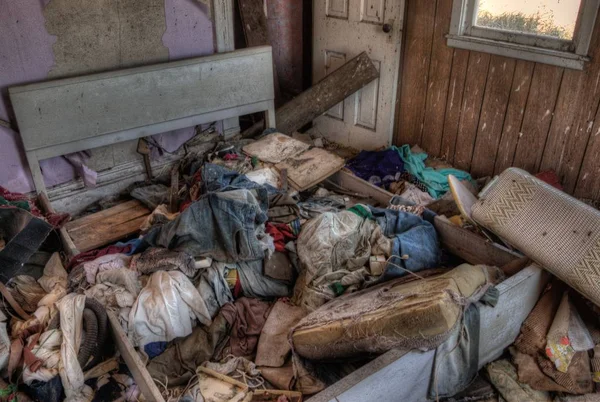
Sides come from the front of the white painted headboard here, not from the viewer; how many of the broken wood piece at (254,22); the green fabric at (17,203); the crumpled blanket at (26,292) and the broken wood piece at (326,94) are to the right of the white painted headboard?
2

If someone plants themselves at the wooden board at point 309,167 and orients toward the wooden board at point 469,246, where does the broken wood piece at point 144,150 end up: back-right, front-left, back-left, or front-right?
back-right

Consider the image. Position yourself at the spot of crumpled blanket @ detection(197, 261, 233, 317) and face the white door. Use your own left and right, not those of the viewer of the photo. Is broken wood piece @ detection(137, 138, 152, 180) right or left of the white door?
left

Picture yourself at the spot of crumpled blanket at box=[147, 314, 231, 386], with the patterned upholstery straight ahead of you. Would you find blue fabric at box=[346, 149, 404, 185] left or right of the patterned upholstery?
left

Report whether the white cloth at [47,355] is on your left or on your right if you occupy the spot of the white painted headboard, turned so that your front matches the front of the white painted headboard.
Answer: on your right

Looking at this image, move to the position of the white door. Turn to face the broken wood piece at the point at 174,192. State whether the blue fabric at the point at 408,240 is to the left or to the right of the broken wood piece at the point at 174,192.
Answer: left

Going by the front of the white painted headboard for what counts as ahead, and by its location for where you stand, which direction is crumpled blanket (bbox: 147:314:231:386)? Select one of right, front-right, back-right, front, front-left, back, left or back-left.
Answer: front-right

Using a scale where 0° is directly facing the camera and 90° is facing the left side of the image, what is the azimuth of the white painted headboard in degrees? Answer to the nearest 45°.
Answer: approximately 315°

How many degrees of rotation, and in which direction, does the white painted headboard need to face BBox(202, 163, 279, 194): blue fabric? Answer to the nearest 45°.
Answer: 0° — it already faces it

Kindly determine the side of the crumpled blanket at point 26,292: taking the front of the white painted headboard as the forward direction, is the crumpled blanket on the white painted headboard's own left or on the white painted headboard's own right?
on the white painted headboard's own right

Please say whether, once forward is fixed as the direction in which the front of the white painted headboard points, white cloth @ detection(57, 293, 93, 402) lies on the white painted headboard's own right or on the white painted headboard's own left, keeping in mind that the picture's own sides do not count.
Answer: on the white painted headboard's own right

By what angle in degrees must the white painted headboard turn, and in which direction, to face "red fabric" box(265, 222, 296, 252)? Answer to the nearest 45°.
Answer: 0° — it already faces it

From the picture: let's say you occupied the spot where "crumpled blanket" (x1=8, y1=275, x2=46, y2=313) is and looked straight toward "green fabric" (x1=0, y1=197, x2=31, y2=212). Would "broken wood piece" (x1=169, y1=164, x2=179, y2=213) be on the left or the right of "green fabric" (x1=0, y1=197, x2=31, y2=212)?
right
